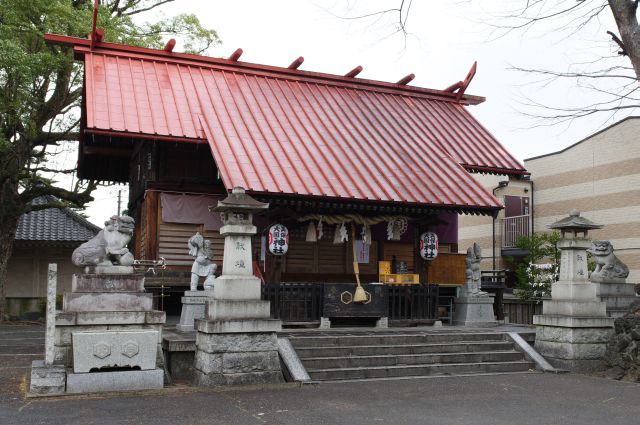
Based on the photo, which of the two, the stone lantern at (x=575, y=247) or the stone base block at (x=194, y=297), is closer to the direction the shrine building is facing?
the stone lantern

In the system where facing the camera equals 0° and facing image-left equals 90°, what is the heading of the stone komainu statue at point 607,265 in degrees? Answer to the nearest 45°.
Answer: approximately 45°

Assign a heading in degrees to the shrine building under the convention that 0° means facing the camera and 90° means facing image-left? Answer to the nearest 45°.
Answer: approximately 315°
